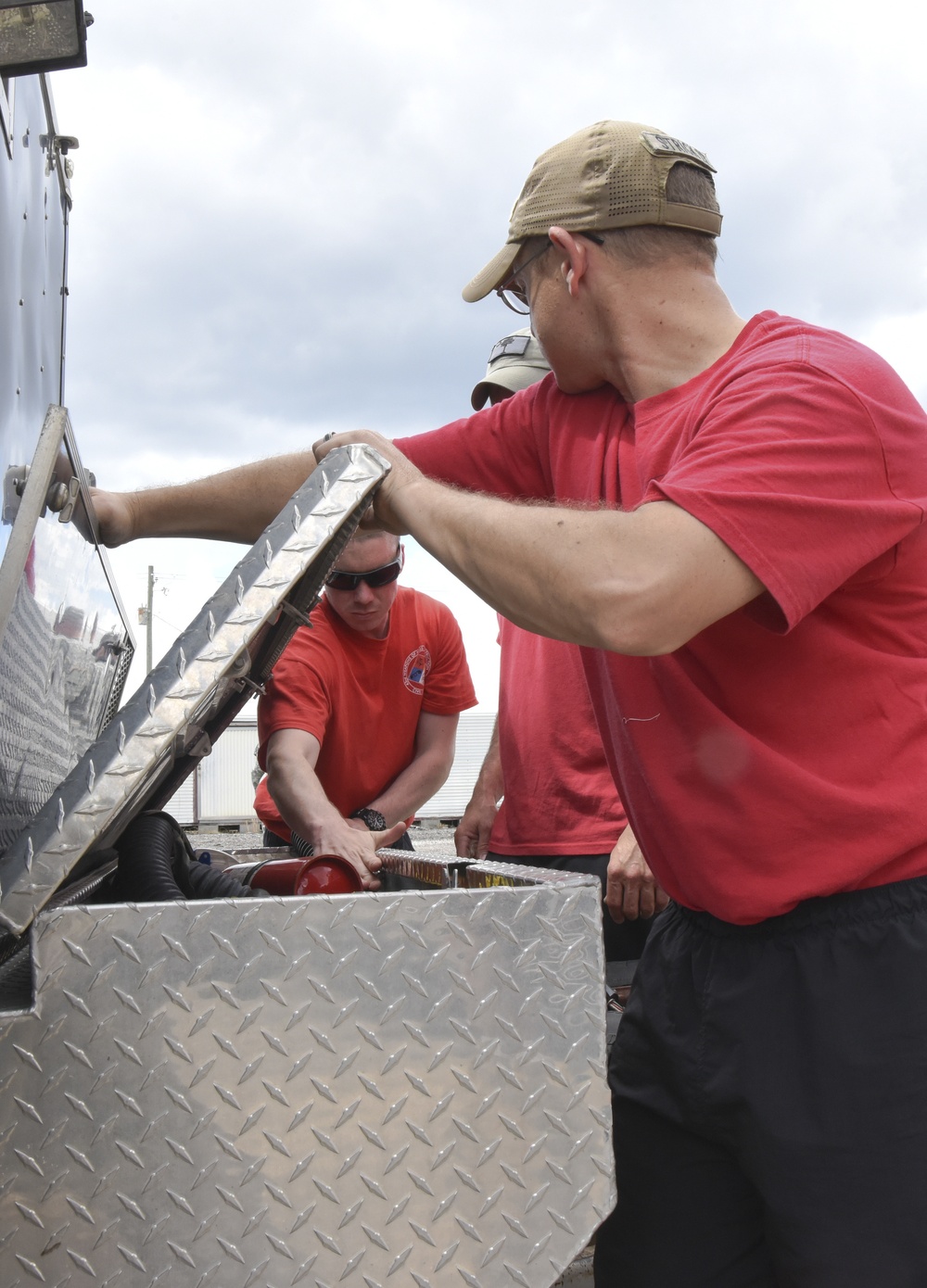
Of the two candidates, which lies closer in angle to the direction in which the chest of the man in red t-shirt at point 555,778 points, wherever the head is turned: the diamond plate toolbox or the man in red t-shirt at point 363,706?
the diamond plate toolbox

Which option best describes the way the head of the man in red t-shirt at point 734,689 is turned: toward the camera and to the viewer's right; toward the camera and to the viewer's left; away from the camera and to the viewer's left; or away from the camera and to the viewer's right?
away from the camera and to the viewer's left

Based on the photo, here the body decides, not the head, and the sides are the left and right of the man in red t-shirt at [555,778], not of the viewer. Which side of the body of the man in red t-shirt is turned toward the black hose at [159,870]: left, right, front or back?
front

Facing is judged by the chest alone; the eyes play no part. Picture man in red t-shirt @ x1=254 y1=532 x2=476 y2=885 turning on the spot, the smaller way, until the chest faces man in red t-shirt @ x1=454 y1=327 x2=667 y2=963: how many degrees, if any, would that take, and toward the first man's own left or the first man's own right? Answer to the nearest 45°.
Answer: approximately 45° to the first man's own left

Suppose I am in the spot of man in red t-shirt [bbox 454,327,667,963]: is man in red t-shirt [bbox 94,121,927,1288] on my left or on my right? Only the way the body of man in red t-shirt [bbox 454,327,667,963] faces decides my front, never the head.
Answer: on my left

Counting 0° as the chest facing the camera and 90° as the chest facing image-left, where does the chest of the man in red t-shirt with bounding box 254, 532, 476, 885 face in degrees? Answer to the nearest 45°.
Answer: approximately 0°

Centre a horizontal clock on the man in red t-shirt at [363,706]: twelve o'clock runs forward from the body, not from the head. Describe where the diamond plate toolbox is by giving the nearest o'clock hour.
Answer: The diamond plate toolbox is roughly at 12 o'clock from the man in red t-shirt.

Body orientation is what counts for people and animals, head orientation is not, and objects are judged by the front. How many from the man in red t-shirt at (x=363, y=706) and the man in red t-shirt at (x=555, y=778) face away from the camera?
0

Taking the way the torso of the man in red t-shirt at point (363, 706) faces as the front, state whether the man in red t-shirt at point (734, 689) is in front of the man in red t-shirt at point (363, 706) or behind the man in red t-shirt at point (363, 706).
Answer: in front

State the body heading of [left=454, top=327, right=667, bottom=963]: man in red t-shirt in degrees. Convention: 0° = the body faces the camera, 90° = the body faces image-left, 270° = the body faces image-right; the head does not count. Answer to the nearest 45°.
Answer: approximately 45°
